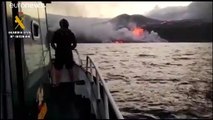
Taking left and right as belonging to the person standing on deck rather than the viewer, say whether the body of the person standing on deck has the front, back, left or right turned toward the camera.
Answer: back
